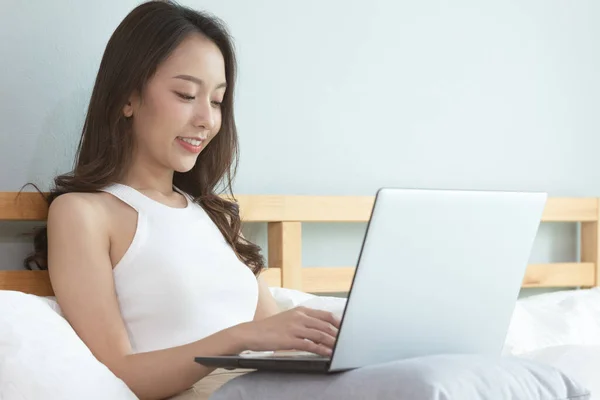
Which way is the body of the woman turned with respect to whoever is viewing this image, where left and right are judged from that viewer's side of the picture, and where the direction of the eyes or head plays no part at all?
facing the viewer and to the right of the viewer

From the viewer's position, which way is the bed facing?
facing the viewer

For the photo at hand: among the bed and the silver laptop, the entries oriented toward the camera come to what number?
1

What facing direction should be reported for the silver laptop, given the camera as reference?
facing away from the viewer and to the left of the viewer

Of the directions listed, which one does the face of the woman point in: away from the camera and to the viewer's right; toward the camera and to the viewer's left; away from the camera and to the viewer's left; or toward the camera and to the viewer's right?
toward the camera and to the viewer's right

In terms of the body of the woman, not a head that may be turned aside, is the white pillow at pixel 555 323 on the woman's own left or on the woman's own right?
on the woman's own left

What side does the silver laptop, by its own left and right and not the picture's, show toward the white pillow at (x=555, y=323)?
right

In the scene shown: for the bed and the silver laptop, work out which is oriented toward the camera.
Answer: the bed
